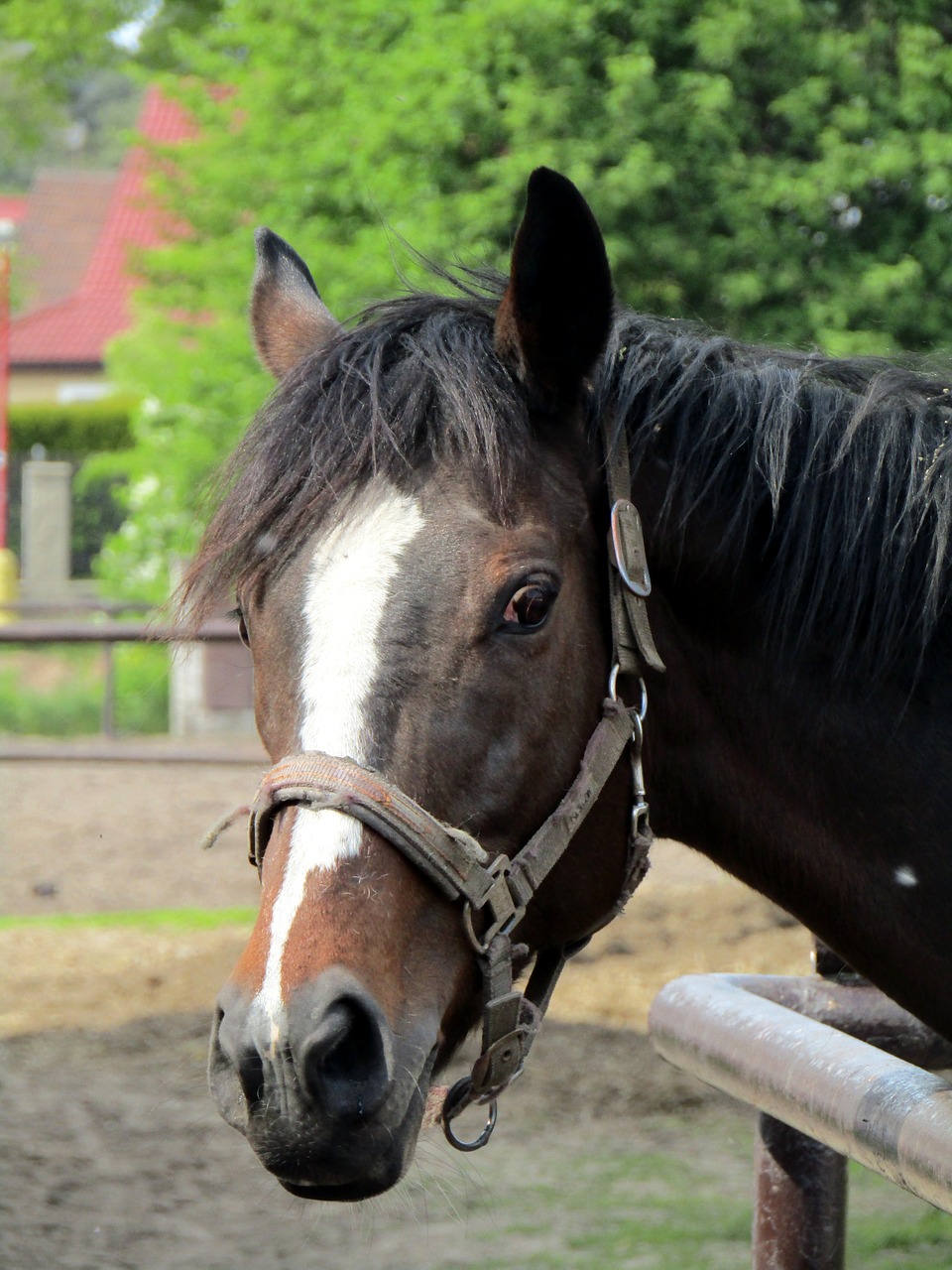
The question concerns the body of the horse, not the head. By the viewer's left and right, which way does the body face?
facing the viewer and to the left of the viewer
